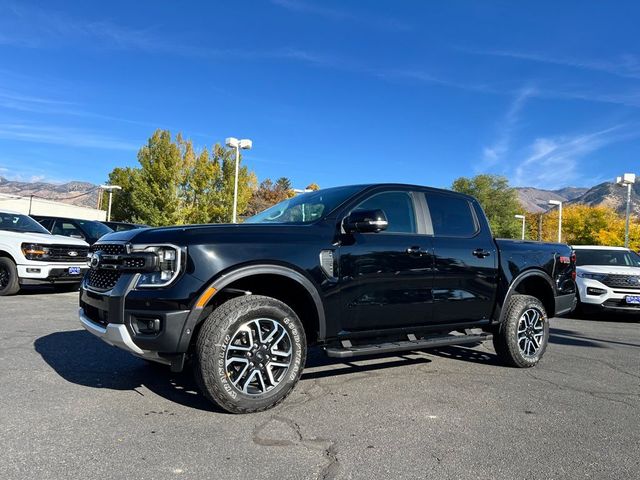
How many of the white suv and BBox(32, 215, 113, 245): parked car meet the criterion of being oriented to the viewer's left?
0

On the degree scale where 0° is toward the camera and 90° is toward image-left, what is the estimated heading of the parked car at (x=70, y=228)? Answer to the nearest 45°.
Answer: approximately 315°

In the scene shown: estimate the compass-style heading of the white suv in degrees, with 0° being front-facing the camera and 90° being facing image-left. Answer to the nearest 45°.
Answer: approximately 315°

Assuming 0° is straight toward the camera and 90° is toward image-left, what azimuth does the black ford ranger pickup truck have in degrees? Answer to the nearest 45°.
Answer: approximately 45°

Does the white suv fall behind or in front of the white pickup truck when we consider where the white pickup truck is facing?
in front

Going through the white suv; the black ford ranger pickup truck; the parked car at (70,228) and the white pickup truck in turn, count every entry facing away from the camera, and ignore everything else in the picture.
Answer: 0

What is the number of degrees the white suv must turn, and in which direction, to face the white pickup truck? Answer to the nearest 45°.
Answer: approximately 90° to its right

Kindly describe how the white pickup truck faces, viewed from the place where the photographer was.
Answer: facing the viewer and to the right of the viewer

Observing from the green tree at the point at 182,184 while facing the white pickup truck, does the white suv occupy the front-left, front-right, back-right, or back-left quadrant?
front-left

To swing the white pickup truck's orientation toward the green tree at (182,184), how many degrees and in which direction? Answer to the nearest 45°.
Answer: approximately 135° to its left

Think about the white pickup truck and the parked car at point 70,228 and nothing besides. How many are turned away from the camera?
0

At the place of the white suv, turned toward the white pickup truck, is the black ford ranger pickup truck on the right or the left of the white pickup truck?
left

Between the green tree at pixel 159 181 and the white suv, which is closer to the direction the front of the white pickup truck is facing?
the white suv

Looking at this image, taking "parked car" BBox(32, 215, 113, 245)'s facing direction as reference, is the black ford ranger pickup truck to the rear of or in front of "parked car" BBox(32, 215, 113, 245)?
in front

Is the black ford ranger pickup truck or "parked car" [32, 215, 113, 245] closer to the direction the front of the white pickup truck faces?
the black ford ranger pickup truck
